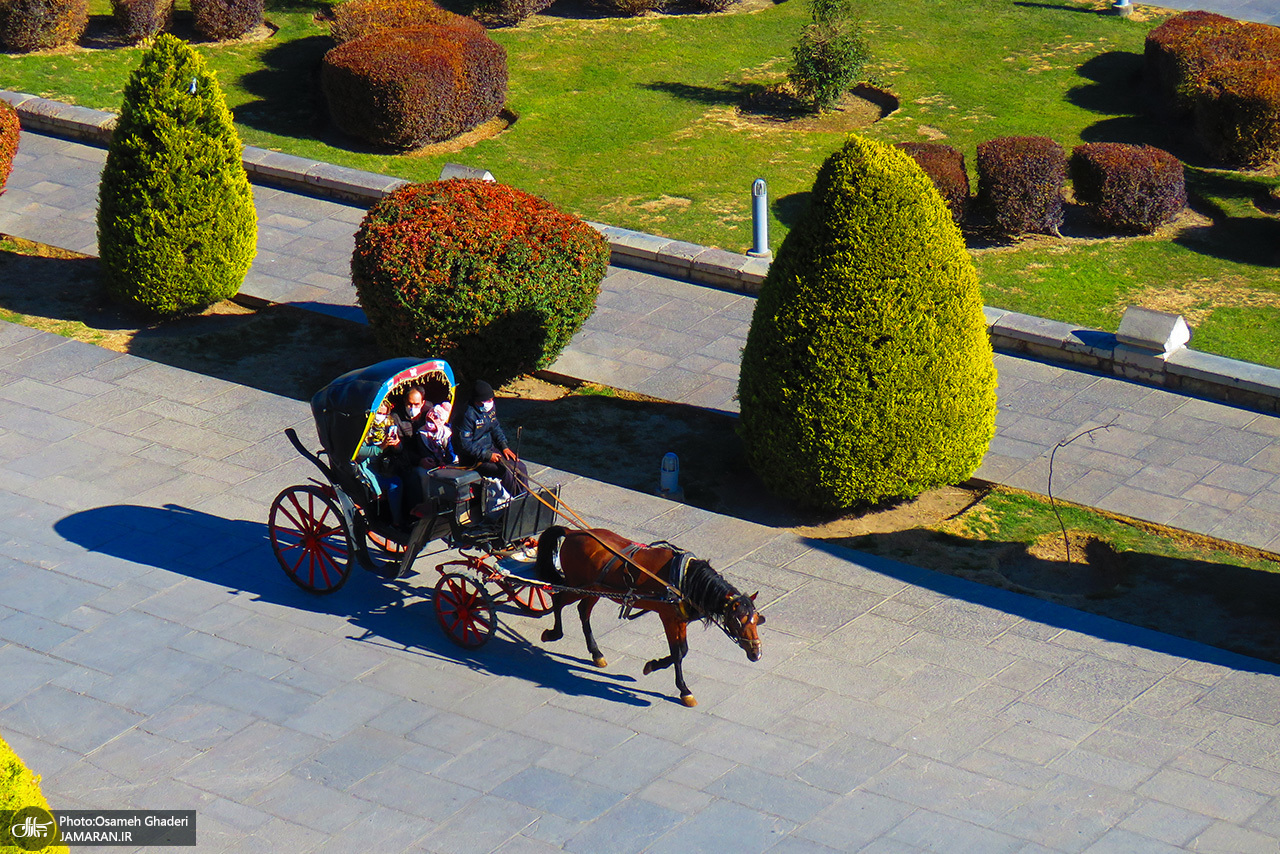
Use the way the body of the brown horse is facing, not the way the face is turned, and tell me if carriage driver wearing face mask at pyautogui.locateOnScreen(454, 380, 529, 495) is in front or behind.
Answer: behind

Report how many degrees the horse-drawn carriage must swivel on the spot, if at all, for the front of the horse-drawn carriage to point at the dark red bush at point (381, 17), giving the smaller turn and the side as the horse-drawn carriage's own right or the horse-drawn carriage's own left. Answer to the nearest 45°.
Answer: approximately 135° to the horse-drawn carriage's own left

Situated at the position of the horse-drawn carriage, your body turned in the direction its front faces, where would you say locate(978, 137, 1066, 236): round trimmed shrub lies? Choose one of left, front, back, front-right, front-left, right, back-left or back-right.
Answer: left

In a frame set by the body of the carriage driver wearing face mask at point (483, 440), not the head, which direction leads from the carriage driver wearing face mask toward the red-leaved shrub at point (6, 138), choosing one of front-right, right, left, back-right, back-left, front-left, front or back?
back

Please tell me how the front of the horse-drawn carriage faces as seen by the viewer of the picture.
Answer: facing the viewer and to the right of the viewer

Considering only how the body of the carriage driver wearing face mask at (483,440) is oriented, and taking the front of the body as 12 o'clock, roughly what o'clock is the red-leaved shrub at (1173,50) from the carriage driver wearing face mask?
The red-leaved shrub is roughly at 9 o'clock from the carriage driver wearing face mask.

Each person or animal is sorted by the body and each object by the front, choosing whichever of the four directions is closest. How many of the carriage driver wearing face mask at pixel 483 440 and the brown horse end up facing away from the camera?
0

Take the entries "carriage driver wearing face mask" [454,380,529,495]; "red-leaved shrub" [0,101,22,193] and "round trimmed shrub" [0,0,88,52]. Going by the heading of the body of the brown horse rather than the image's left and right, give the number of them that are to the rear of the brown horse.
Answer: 3

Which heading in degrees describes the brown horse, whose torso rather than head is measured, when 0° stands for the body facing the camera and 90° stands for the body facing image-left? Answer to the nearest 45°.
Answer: approximately 315°

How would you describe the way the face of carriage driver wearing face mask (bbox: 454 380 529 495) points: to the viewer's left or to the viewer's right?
to the viewer's right

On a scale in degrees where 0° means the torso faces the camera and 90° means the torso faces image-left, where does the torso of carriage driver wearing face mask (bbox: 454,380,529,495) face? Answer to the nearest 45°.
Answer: approximately 315°

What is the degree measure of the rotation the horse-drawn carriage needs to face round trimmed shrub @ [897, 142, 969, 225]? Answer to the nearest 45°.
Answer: approximately 90° to its left

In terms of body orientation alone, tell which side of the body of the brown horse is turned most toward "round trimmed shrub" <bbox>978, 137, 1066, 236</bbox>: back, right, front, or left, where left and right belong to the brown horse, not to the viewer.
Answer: left

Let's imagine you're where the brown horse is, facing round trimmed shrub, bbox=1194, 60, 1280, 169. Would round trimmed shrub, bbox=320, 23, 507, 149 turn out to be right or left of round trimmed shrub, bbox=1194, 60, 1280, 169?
left

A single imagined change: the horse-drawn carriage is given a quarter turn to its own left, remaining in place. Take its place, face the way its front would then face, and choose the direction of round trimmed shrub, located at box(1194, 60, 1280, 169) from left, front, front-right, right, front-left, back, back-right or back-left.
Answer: front
